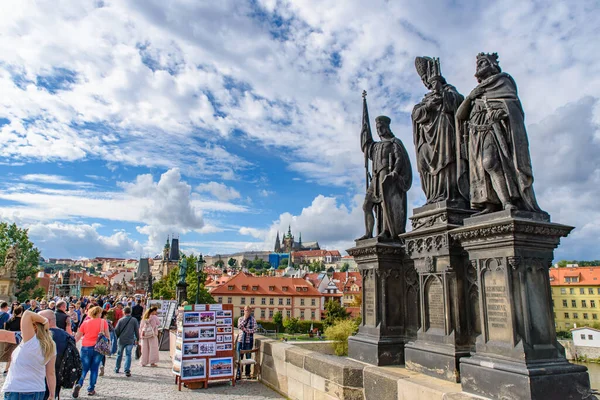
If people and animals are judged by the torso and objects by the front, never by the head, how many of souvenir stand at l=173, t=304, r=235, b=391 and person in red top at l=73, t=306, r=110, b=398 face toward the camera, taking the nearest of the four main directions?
1

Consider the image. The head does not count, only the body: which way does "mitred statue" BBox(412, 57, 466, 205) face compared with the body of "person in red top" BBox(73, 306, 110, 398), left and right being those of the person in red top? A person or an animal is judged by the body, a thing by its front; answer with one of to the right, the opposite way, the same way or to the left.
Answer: to the left

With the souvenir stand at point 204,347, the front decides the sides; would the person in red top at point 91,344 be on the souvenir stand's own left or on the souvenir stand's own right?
on the souvenir stand's own right

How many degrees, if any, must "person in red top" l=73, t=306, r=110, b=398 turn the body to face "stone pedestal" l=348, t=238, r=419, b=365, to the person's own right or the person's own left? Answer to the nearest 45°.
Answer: approximately 135° to the person's own right

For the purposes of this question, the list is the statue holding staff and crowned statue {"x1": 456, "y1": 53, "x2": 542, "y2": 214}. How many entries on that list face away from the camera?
0

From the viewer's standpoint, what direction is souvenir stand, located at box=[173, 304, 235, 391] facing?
toward the camera

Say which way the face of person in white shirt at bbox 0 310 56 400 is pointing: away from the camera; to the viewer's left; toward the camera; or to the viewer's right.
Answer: away from the camera

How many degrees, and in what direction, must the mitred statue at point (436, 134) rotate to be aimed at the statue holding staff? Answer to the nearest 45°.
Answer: approximately 90° to its right

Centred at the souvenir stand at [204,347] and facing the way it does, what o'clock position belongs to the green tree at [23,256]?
The green tree is roughly at 5 o'clock from the souvenir stand.

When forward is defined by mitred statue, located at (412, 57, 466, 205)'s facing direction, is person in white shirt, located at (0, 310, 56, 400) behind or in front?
in front

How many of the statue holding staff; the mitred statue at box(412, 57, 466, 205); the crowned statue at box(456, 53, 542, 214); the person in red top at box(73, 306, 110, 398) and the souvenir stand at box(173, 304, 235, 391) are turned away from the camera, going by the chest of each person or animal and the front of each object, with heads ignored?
1

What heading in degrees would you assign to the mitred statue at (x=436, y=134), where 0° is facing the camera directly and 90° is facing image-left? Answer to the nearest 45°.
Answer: approximately 45°

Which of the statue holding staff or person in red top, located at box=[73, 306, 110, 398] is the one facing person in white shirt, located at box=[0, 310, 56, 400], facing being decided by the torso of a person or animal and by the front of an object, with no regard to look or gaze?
the statue holding staff

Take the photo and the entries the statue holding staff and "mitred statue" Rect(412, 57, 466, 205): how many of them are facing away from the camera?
0

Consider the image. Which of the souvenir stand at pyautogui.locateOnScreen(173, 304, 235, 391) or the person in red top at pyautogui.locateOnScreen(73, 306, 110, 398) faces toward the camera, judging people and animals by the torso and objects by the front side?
the souvenir stand

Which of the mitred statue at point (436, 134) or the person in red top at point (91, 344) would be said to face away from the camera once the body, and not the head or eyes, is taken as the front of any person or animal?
the person in red top
